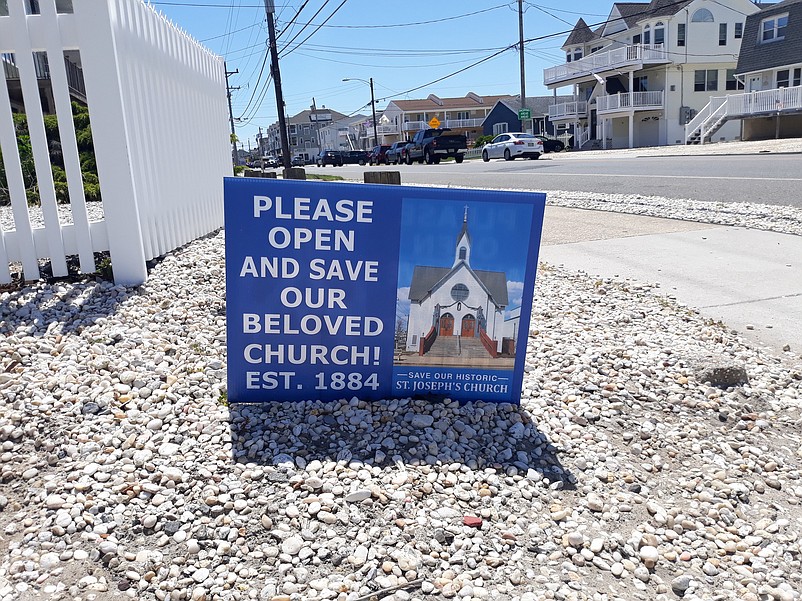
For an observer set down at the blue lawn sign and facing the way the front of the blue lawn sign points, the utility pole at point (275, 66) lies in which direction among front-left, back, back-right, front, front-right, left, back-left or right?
back

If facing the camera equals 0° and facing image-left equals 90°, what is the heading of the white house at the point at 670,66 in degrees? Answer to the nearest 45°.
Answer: approximately 45°

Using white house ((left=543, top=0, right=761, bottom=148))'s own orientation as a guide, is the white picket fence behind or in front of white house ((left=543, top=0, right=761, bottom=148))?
in front

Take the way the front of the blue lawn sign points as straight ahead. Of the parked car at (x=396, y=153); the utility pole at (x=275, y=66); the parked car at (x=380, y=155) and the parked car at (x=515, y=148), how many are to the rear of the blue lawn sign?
4

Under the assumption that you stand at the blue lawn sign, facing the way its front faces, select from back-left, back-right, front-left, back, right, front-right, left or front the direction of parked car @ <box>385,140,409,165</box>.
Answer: back

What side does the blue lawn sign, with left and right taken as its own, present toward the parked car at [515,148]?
back

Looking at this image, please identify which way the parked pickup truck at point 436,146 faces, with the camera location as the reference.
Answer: facing away from the viewer and to the left of the viewer

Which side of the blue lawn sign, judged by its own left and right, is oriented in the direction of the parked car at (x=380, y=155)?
back

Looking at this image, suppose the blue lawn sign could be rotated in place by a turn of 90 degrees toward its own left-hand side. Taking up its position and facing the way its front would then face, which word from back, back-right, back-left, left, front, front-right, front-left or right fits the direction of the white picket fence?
back-left

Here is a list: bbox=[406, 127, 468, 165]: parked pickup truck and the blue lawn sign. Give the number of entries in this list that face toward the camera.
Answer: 1

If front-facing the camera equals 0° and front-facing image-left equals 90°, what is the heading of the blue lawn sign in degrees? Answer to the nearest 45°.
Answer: approximately 0°
